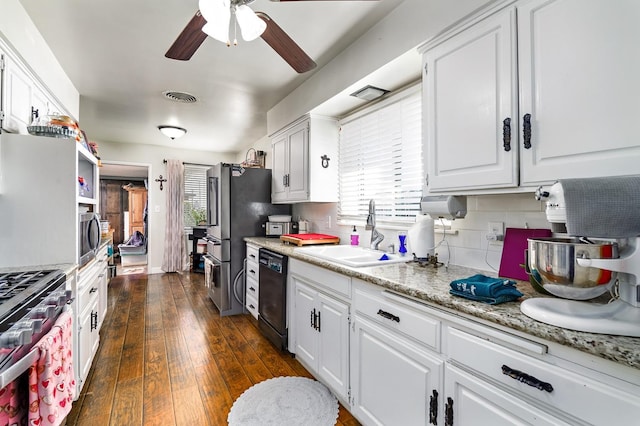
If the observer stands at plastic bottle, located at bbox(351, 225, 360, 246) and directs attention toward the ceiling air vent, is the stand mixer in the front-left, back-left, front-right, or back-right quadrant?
back-left

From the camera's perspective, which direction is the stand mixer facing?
to the viewer's left

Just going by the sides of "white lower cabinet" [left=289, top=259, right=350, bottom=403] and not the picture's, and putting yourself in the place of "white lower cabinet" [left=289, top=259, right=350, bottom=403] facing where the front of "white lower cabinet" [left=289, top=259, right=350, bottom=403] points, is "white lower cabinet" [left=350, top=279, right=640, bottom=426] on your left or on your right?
on your left

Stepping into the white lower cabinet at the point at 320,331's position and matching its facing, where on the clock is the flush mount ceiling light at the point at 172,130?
The flush mount ceiling light is roughly at 3 o'clock from the white lower cabinet.

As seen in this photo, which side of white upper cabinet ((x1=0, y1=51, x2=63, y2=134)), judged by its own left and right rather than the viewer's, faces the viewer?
right

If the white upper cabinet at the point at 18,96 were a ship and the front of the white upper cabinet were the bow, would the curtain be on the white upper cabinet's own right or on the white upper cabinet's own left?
on the white upper cabinet's own left

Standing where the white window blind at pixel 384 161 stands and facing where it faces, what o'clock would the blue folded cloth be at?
The blue folded cloth is roughly at 10 o'clock from the white window blind.

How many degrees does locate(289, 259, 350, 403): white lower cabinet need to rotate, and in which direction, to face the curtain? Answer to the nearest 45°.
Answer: approximately 90° to its right

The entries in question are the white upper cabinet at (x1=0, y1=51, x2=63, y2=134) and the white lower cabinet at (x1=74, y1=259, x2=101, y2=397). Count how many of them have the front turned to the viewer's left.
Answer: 0

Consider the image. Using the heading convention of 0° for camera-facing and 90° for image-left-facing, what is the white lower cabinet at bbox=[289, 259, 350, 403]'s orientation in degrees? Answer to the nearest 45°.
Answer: approximately 45°

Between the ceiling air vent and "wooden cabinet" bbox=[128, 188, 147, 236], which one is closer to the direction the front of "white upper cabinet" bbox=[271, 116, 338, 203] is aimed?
the ceiling air vent

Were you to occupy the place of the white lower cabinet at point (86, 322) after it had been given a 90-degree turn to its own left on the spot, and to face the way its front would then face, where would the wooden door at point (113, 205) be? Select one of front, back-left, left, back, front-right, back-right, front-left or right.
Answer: front

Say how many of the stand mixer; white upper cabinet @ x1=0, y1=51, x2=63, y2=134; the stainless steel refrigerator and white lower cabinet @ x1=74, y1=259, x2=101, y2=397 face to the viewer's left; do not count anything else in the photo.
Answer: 2

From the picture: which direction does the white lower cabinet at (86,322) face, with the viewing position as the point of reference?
facing to the right of the viewer

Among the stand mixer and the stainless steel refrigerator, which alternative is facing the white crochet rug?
the stand mixer
